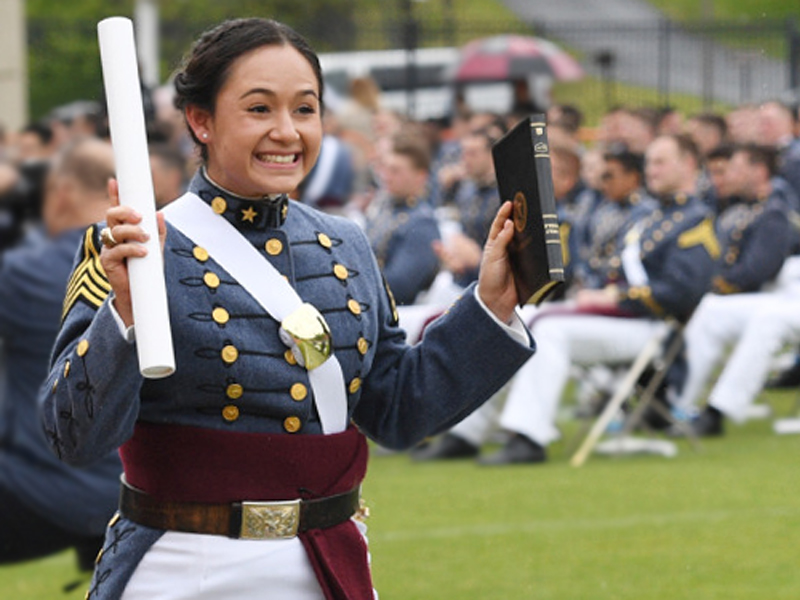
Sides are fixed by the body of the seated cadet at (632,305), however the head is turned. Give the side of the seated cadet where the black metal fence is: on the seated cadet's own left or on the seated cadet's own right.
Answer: on the seated cadet's own right

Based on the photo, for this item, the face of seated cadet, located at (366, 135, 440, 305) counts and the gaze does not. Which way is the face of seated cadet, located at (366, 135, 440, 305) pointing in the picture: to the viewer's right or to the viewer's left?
to the viewer's left

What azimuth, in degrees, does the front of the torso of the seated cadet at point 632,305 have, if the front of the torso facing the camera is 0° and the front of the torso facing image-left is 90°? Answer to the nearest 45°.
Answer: approximately 90°

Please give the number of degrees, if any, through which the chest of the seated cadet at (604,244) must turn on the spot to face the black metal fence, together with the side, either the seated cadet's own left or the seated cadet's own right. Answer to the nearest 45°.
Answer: approximately 90° to the seated cadet's own right

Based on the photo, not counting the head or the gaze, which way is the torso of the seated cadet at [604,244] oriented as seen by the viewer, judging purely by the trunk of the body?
to the viewer's left

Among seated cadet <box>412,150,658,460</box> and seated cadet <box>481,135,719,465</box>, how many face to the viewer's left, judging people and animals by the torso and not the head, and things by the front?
2

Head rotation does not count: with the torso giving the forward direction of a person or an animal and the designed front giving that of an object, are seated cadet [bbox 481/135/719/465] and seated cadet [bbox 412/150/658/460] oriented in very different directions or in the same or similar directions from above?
same or similar directions

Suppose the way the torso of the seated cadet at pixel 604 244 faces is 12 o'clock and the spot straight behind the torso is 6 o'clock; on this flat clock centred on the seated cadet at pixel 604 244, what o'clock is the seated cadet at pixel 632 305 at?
the seated cadet at pixel 632 305 is roughly at 9 o'clock from the seated cadet at pixel 604 244.

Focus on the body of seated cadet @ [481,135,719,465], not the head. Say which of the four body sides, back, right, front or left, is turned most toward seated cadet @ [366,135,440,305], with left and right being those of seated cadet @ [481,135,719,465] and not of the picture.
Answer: front

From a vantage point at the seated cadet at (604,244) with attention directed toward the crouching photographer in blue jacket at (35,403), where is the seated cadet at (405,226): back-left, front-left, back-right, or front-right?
front-right

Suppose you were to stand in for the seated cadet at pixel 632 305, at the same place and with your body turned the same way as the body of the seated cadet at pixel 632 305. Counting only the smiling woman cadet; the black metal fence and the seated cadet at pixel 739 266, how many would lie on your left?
1

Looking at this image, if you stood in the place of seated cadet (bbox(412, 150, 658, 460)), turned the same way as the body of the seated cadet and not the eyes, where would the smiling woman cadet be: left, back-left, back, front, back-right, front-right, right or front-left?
left
